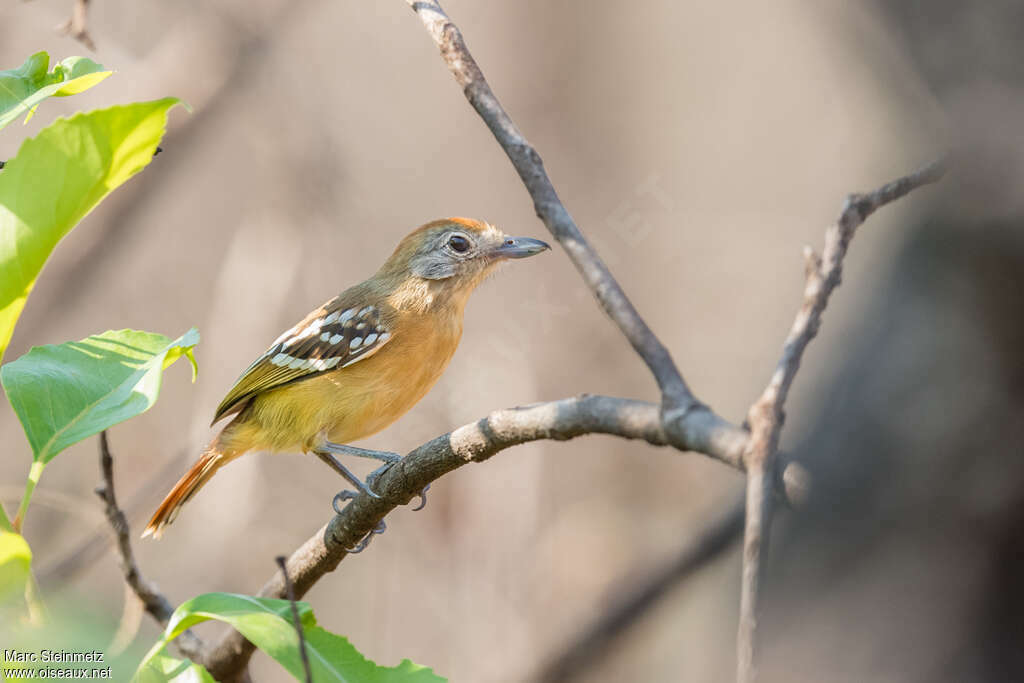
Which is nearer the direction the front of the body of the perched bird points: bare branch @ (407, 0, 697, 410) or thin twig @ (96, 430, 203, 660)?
the bare branch

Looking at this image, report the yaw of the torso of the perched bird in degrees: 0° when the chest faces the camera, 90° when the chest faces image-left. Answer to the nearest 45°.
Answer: approximately 270°

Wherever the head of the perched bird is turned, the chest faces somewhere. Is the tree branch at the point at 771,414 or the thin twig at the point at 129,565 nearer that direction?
the tree branch

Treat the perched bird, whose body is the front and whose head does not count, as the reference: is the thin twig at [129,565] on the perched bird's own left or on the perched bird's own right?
on the perched bird's own right
